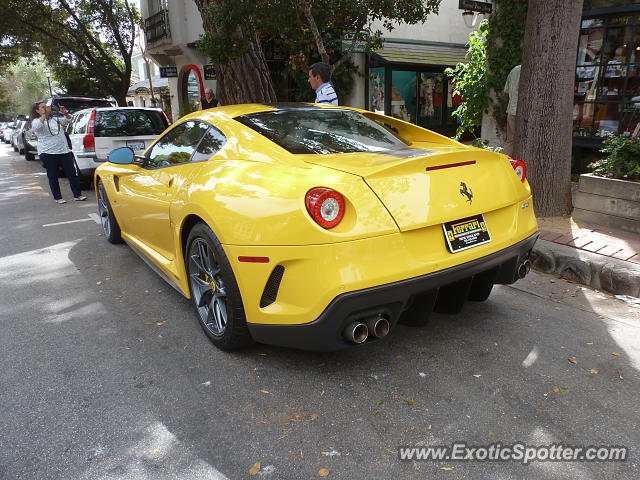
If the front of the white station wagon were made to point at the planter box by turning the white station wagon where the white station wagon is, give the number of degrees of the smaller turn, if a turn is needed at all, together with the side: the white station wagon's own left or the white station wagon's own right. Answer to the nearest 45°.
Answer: approximately 180°

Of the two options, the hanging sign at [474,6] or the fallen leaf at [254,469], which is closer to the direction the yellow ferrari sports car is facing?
the hanging sign

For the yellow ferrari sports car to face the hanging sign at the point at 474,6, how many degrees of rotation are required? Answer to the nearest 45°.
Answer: approximately 90° to its right

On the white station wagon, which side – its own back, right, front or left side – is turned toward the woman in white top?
back

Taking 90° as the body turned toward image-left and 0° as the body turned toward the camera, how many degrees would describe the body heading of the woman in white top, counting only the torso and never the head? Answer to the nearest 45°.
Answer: approximately 315°

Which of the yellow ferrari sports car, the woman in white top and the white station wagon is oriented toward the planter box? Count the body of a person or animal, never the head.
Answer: the woman in white top

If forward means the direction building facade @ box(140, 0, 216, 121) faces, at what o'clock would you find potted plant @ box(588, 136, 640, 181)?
The potted plant is roughly at 10 o'clock from the building facade.

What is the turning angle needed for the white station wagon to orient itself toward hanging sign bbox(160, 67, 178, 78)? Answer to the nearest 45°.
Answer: approximately 45° to its right

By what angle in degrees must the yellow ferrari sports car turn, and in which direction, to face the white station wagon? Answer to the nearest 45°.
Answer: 0° — it already faces it

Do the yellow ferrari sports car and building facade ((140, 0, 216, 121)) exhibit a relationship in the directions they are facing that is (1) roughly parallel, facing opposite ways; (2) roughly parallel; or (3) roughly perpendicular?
roughly perpendicular

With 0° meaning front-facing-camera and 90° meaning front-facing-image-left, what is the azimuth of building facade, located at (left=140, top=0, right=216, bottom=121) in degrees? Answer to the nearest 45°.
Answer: approximately 45°

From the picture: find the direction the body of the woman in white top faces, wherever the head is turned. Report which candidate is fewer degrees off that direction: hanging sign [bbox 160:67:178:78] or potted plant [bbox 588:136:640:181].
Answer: the potted plant

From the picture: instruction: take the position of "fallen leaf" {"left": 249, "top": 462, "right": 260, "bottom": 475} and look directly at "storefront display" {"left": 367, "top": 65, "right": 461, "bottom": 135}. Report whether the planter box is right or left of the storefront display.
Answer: right

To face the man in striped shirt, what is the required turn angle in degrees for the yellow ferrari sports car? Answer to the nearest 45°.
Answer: approximately 45° to its right

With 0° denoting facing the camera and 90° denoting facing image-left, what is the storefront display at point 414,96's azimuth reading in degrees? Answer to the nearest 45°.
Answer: approximately 45°
